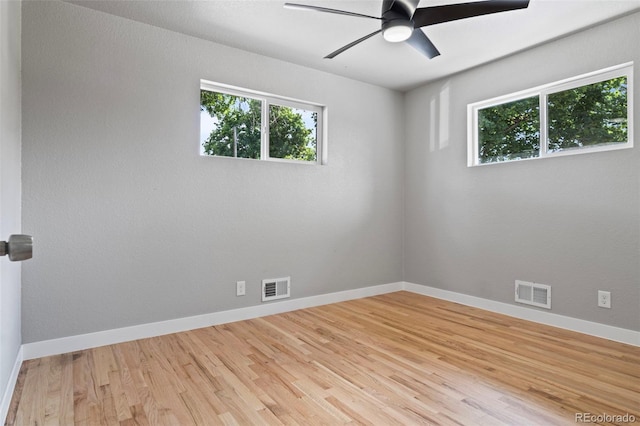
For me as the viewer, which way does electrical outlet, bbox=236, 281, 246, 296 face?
facing the viewer

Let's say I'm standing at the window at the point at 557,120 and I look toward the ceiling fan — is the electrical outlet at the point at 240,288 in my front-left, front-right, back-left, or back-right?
front-right

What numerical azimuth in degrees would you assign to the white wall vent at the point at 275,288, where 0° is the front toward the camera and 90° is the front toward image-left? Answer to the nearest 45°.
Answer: approximately 315°

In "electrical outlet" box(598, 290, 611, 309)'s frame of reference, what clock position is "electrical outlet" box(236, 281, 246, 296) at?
"electrical outlet" box(236, 281, 246, 296) is roughly at 2 o'clock from "electrical outlet" box(598, 290, 611, 309).

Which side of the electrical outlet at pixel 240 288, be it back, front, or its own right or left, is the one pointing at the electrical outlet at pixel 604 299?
left

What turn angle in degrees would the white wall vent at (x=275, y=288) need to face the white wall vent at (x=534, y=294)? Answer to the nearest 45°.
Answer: approximately 45° to its left

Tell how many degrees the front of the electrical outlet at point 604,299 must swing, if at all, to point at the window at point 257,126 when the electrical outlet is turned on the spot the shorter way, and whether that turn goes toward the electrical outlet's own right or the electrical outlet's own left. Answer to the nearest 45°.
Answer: approximately 45° to the electrical outlet's own right
